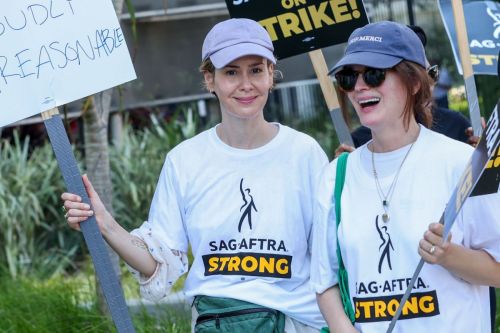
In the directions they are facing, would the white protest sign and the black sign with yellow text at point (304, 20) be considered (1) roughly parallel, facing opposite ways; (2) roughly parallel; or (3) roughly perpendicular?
roughly parallel

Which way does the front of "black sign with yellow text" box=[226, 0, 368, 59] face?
toward the camera

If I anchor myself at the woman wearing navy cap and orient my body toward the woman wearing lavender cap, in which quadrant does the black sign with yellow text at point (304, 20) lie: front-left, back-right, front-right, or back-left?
front-right

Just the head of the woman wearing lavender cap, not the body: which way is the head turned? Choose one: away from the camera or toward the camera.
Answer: toward the camera

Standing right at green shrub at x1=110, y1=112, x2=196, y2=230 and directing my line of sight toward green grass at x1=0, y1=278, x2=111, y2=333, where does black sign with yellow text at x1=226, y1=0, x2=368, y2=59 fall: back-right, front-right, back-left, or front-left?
front-left

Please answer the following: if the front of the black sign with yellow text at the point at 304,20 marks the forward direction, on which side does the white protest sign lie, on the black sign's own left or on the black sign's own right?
on the black sign's own right

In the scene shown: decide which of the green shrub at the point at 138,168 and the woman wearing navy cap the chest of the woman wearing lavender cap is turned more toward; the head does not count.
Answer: the woman wearing navy cap

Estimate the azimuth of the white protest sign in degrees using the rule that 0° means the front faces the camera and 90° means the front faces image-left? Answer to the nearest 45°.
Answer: approximately 0°

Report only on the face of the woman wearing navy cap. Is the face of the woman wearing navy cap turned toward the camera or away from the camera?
toward the camera

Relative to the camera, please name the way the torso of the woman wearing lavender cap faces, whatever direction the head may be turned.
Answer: toward the camera
